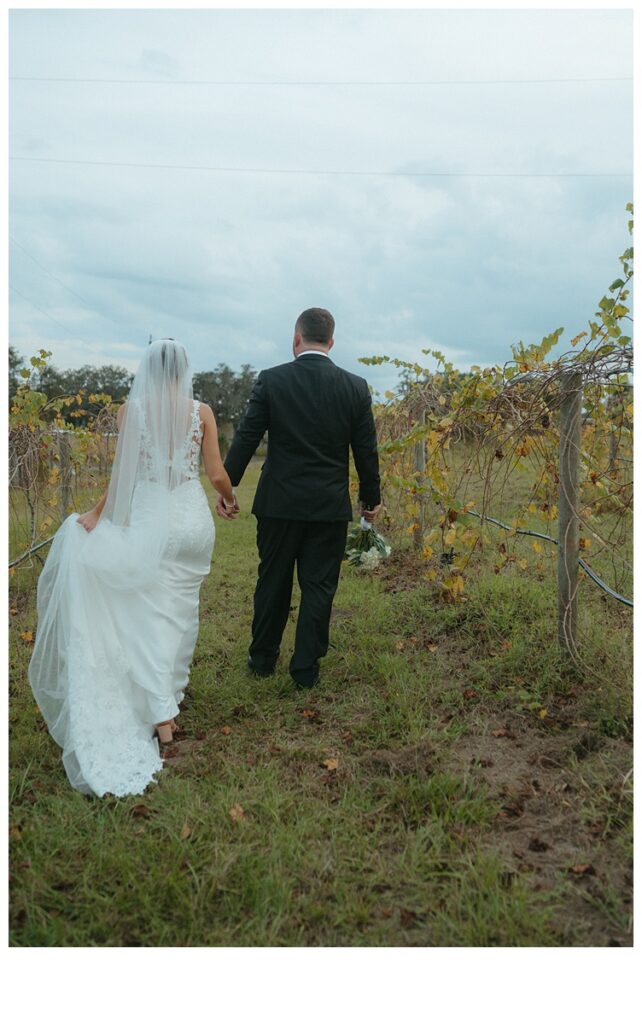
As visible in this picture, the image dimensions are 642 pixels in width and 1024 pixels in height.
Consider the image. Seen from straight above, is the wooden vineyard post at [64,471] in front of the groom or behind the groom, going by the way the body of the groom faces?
in front

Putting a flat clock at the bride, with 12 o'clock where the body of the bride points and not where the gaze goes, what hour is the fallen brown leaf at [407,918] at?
The fallen brown leaf is roughly at 5 o'clock from the bride.

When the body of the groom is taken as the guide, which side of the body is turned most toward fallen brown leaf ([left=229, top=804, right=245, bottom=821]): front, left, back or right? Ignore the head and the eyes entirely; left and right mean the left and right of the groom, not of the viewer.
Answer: back

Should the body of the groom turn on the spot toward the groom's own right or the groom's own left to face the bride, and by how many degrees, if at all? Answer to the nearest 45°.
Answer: approximately 135° to the groom's own left

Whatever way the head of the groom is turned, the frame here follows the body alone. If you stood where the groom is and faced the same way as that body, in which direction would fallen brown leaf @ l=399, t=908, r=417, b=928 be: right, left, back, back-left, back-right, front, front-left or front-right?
back

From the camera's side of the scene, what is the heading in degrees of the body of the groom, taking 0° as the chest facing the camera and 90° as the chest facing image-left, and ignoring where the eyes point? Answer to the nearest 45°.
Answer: approximately 180°

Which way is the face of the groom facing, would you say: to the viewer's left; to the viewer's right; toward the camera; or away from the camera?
away from the camera

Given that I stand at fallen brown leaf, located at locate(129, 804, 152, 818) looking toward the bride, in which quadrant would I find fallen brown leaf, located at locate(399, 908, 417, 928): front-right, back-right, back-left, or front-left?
back-right

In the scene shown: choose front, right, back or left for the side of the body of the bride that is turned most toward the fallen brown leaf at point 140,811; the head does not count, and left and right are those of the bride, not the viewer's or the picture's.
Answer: back

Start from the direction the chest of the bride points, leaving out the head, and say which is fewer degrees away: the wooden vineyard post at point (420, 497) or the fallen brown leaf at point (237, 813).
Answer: the wooden vineyard post

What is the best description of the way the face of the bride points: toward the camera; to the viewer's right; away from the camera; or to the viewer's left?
away from the camera

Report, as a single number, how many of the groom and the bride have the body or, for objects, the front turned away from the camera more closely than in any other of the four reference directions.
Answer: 2

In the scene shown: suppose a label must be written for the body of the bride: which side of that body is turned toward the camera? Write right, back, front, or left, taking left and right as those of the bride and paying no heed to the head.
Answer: back
